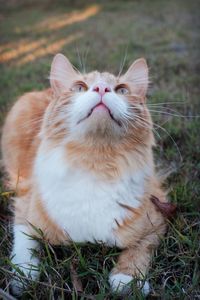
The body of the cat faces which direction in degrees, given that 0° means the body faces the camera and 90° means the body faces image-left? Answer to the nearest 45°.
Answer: approximately 0°
